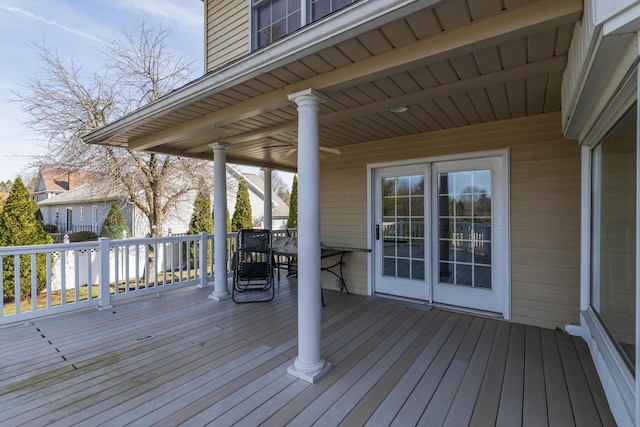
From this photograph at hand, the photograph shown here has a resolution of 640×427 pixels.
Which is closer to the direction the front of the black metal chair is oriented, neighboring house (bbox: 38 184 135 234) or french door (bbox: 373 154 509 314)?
the french door

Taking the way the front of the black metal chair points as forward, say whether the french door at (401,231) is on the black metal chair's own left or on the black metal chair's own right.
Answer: on the black metal chair's own left

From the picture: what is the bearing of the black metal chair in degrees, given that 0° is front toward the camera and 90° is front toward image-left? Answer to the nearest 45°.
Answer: approximately 0°

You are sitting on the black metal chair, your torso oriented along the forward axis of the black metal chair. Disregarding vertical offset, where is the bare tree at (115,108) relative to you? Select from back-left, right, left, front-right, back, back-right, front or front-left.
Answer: back-right

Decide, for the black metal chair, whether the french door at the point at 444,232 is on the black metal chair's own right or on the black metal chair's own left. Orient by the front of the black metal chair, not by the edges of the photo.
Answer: on the black metal chair's own left

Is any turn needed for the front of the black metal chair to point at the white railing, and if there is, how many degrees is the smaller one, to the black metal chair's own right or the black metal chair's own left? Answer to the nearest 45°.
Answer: approximately 90° to the black metal chair's own right

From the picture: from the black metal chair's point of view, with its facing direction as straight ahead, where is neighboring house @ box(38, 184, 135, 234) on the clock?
The neighboring house is roughly at 5 o'clock from the black metal chair.

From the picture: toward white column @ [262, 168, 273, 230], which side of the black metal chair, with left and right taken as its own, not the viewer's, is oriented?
back
